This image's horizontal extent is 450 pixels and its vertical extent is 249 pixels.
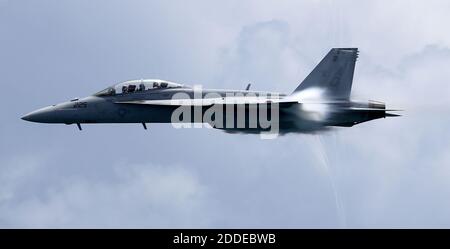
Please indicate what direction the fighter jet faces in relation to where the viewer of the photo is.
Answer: facing to the left of the viewer
